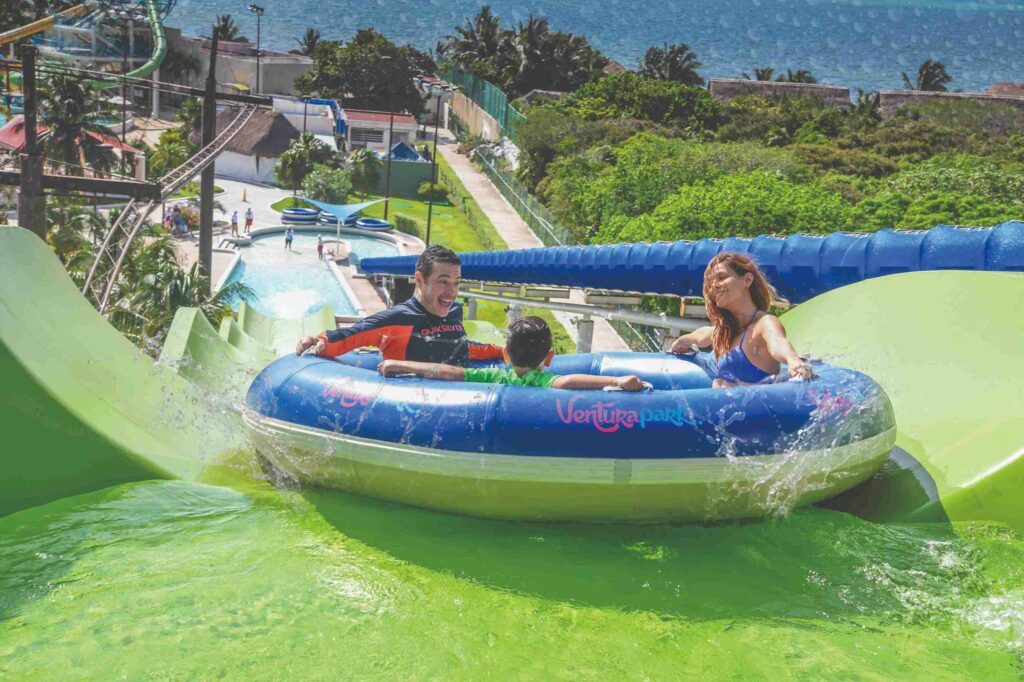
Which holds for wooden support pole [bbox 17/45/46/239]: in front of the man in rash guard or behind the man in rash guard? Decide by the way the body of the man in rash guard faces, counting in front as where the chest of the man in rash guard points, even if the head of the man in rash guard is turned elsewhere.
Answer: behind

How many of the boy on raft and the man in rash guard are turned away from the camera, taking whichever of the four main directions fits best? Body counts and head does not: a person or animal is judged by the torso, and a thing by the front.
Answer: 1

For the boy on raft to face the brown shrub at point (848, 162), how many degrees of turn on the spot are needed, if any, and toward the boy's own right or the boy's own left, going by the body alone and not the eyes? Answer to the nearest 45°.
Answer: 0° — they already face it

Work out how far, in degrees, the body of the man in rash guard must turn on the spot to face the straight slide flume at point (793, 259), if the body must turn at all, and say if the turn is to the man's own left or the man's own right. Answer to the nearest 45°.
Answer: approximately 90° to the man's own left

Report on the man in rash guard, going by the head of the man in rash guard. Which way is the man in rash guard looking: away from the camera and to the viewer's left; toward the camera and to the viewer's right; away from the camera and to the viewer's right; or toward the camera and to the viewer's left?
toward the camera and to the viewer's right

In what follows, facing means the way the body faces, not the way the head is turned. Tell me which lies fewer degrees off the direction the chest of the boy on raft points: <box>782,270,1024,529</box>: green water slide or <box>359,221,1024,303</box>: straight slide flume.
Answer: the straight slide flume

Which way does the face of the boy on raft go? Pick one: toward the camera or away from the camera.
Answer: away from the camera

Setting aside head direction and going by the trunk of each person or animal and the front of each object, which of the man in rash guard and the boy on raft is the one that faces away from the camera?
the boy on raft

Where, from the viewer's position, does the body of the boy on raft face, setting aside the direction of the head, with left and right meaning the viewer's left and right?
facing away from the viewer

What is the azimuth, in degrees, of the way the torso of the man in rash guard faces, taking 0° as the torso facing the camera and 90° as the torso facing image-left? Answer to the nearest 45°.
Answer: approximately 315°

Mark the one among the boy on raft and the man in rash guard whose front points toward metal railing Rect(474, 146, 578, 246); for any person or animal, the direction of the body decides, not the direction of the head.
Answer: the boy on raft

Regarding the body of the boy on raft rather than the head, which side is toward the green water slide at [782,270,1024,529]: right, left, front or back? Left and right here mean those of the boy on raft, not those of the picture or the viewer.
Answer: right
